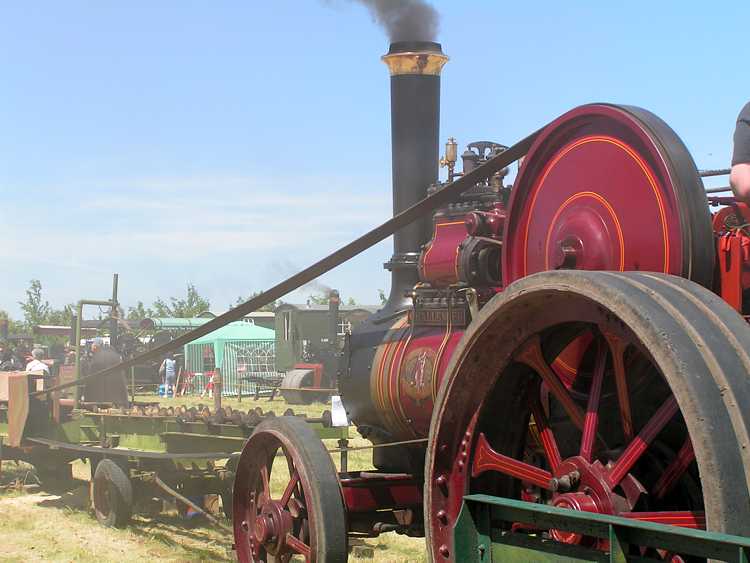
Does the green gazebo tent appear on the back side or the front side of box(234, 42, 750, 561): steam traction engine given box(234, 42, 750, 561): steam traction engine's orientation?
on the front side

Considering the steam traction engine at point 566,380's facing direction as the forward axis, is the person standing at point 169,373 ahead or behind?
ahead

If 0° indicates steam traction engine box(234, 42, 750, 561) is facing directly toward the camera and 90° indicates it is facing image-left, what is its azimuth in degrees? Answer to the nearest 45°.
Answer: approximately 135°
